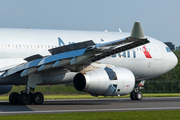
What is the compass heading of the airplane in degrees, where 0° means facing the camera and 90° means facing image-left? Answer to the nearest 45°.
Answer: approximately 225°
